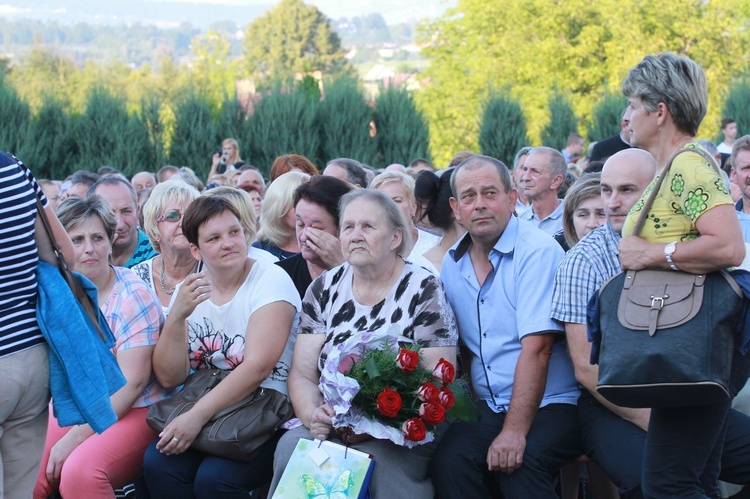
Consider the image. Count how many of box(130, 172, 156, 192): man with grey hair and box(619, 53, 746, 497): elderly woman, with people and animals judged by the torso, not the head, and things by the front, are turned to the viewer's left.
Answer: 1

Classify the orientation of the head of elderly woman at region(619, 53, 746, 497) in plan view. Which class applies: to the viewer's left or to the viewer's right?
to the viewer's left

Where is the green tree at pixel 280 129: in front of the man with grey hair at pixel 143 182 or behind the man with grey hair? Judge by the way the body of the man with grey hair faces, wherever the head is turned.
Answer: behind

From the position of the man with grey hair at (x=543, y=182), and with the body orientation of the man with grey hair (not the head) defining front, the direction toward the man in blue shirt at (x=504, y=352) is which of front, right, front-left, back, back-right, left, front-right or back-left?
front-left

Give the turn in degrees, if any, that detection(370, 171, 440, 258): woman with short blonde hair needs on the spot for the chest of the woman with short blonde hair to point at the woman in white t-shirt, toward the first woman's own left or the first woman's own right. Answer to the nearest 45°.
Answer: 0° — they already face them

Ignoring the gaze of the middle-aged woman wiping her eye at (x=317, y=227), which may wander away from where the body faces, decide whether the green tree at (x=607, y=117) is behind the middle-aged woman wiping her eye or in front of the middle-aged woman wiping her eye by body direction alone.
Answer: behind

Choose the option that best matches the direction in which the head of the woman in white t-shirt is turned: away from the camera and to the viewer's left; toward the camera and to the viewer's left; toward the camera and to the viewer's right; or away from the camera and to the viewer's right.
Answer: toward the camera and to the viewer's right

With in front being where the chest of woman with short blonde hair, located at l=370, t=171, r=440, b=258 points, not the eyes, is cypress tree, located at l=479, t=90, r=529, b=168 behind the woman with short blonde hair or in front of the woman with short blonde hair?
behind

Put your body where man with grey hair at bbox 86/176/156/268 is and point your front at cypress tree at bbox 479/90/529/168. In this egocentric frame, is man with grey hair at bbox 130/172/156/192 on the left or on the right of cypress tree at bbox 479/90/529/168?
left

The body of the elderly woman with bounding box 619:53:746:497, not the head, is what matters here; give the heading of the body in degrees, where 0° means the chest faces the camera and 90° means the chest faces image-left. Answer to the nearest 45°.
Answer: approximately 90°

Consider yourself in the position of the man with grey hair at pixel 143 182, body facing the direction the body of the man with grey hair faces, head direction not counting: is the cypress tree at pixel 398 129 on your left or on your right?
on your left

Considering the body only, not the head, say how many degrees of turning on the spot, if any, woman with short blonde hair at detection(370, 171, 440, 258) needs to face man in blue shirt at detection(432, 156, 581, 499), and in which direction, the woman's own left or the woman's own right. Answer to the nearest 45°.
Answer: approximately 45° to the woman's own left
